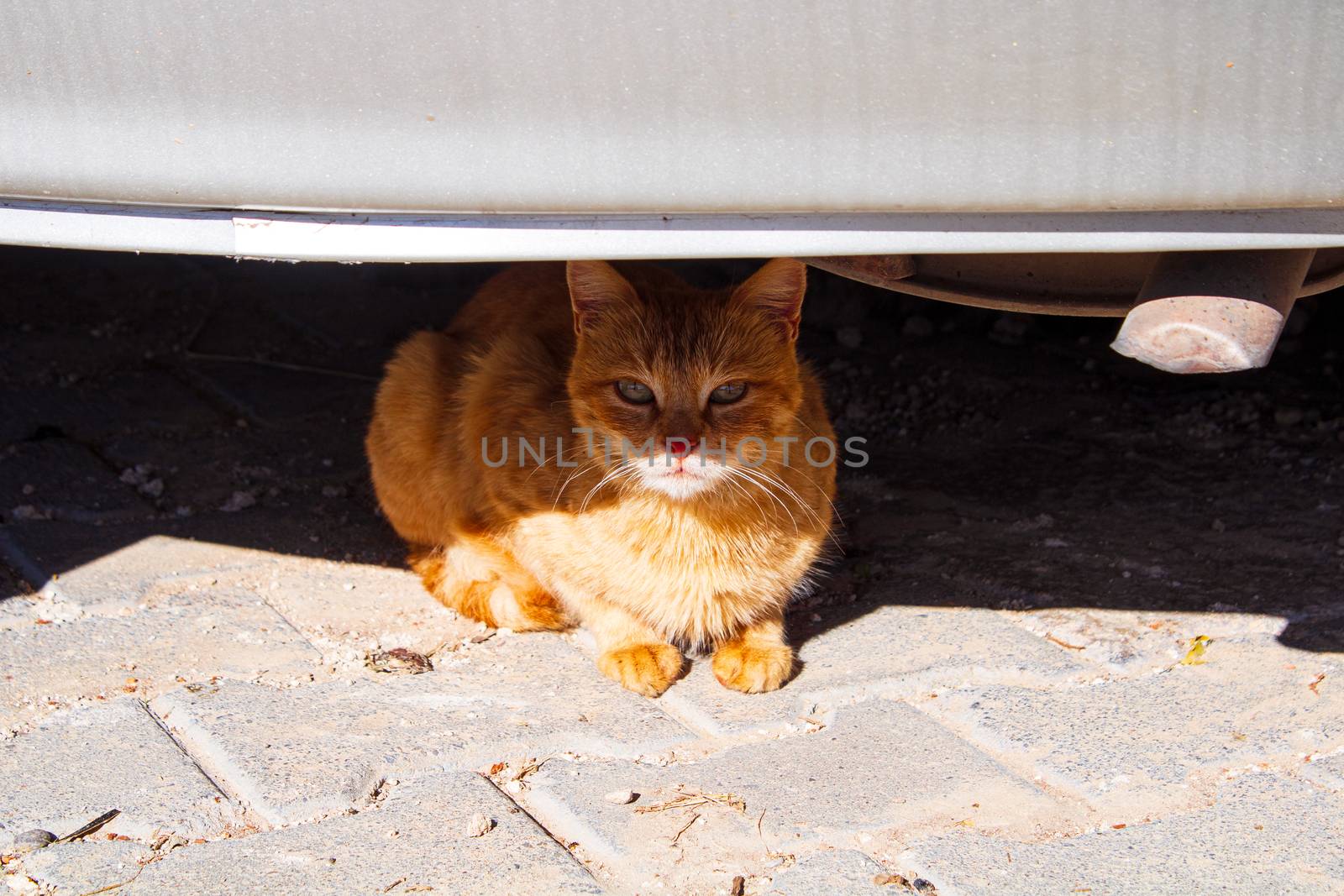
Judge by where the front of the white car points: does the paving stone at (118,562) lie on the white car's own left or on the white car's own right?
on the white car's own left

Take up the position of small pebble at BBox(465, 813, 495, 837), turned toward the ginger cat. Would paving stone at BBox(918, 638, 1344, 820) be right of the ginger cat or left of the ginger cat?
right

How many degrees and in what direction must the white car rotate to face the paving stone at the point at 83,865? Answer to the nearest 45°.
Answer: approximately 90° to its left
